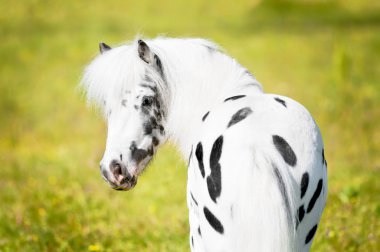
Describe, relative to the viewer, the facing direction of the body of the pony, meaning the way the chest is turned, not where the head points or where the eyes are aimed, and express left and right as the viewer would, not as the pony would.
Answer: facing away from the viewer
